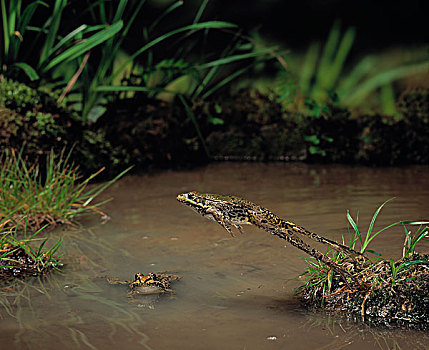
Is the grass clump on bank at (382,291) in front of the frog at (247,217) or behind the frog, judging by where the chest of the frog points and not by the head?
behind

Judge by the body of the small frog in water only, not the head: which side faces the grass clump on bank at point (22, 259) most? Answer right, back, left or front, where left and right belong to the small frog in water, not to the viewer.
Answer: right

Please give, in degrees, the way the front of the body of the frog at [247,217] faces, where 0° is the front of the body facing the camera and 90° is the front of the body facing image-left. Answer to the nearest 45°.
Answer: approximately 90°

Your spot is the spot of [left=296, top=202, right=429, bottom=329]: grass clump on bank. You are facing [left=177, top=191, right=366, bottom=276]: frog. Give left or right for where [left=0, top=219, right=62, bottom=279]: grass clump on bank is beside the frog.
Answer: right

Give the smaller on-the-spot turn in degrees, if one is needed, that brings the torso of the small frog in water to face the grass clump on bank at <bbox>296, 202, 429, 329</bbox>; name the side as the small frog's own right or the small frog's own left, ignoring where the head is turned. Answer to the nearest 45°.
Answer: approximately 90° to the small frog's own left

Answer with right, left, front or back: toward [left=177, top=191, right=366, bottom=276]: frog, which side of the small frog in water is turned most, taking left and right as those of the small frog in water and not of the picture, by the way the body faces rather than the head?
left

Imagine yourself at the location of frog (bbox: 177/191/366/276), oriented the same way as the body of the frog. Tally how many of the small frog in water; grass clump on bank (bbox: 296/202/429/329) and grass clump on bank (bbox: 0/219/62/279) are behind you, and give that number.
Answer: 1

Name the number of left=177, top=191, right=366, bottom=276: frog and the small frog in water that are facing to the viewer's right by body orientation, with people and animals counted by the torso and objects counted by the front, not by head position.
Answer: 0
